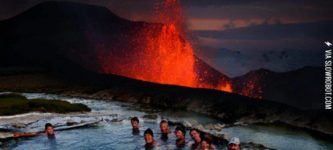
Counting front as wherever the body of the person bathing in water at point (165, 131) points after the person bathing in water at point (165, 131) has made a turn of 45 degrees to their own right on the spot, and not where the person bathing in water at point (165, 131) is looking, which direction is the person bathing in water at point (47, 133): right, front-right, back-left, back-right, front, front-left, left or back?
front-right

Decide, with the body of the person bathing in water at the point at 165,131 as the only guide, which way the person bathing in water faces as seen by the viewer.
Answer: toward the camera

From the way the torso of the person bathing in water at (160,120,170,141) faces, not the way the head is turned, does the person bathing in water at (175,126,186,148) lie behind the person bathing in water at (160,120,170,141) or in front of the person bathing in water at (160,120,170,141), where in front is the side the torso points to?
in front

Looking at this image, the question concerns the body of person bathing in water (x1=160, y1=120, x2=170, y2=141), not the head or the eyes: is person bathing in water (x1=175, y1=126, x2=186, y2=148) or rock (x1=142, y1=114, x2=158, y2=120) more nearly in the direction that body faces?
the person bathing in water

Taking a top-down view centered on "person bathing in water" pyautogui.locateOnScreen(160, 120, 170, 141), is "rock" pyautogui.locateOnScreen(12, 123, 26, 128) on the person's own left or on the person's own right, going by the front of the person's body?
on the person's own right

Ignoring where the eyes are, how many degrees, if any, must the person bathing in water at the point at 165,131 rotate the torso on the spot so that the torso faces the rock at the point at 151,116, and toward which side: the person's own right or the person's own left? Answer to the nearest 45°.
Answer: approximately 180°

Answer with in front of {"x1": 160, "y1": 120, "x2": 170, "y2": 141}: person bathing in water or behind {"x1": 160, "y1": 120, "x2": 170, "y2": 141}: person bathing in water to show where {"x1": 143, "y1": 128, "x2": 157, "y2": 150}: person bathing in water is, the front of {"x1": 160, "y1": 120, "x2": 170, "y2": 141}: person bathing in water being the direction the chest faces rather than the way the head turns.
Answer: in front

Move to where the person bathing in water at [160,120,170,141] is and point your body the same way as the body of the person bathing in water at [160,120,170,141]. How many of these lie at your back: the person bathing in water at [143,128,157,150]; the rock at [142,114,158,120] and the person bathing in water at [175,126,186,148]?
1

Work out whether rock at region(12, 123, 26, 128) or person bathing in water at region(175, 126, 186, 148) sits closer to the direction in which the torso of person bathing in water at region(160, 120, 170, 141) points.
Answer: the person bathing in water

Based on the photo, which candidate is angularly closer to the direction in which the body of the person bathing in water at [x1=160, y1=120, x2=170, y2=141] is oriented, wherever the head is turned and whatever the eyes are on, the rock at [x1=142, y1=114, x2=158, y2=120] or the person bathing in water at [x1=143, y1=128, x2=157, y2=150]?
the person bathing in water
